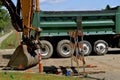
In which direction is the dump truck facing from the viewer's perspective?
to the viewer's right
